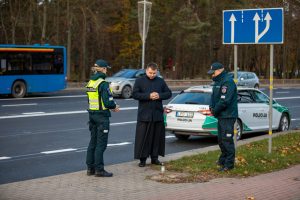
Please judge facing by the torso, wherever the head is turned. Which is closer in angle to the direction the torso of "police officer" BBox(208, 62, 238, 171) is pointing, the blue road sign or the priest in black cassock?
the priest in black cassock

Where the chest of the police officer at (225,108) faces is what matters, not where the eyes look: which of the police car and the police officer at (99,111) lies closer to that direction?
the police officer

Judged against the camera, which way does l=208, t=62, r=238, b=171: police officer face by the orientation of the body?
to the viewer's left

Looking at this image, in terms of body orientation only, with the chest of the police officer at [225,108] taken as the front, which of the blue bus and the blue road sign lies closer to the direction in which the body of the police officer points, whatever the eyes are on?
the blue bus

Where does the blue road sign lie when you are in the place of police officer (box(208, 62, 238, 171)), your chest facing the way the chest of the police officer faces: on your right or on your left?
on your right

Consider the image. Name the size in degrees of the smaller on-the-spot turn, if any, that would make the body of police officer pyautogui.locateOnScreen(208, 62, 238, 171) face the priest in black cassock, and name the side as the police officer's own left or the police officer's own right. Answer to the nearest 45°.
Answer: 0° — they already face them

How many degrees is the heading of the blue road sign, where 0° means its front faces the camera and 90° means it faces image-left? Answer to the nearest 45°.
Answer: approximately 0°

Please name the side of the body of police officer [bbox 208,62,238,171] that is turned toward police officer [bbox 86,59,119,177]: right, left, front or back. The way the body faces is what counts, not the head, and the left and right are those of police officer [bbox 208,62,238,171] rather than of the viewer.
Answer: front

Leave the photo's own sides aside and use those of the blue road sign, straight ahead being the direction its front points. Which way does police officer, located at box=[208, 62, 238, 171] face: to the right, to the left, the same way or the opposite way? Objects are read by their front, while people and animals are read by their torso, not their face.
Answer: to the right

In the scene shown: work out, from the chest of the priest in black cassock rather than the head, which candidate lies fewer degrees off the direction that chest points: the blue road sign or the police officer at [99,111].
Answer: the police officer

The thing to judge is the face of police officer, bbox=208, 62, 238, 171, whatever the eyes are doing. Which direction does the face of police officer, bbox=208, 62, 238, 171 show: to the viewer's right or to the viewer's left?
to the viewer's left

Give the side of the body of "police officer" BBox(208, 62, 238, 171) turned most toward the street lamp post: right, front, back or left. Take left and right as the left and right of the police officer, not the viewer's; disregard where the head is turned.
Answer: right
